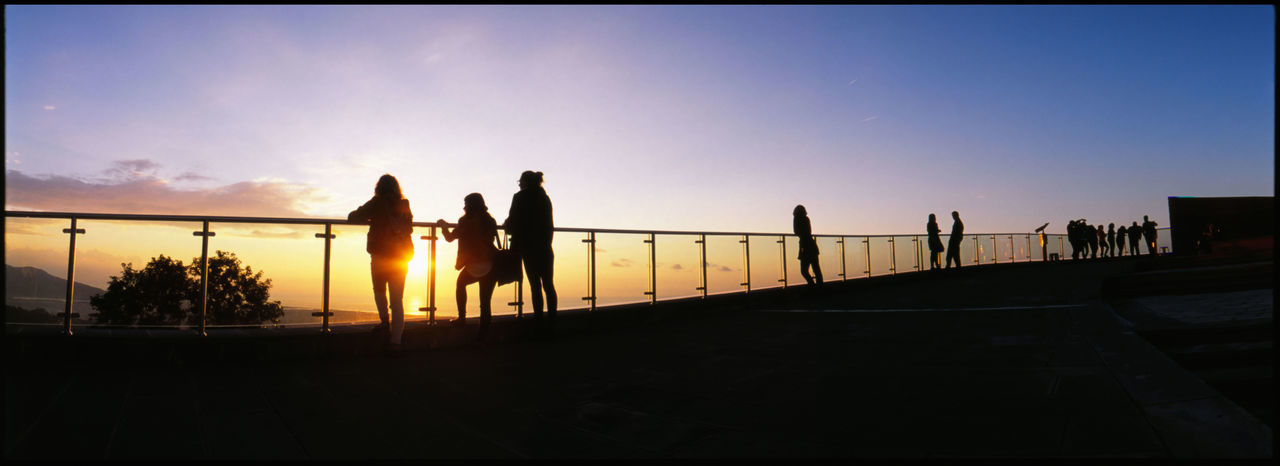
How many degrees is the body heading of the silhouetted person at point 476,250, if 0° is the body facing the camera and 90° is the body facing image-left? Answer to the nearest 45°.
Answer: approximately 135°

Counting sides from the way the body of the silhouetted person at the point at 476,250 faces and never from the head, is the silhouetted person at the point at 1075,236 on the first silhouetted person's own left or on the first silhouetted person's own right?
on the first silhouetted person's own right

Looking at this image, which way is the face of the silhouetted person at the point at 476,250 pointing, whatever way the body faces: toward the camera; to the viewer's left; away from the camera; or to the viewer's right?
away from the camera

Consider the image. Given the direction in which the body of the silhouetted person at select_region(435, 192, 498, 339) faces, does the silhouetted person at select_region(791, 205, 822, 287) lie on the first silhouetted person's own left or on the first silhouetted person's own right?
on the first silhouetted person's own right

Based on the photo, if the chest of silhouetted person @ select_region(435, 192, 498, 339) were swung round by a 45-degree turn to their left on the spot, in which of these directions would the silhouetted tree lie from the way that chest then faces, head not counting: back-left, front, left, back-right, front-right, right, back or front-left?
front

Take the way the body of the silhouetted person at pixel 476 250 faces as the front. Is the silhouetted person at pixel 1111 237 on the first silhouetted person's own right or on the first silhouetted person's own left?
on the first silhouetted person's own right

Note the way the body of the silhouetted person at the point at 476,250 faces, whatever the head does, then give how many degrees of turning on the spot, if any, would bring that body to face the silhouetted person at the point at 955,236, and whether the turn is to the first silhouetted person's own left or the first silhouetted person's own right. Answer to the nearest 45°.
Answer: approximately 90° to the first silhouetted person's own right

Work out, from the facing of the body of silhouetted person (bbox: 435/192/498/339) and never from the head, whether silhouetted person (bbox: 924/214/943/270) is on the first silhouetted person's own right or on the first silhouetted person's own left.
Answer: on the first silhouetted person's own right

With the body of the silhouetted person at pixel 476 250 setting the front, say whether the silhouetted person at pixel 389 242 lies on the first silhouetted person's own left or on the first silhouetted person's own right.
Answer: on the first silhouetted person's own left

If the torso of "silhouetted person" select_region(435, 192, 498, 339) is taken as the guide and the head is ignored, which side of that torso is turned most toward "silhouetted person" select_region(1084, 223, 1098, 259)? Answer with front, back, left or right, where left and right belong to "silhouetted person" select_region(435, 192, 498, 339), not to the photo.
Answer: right
